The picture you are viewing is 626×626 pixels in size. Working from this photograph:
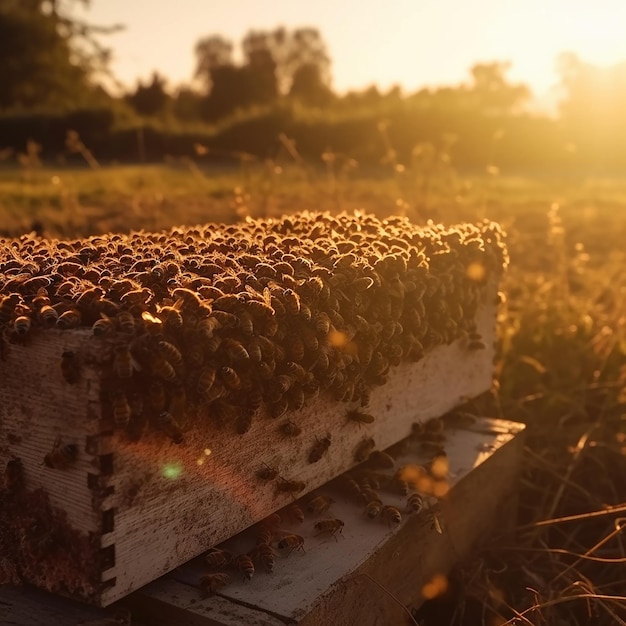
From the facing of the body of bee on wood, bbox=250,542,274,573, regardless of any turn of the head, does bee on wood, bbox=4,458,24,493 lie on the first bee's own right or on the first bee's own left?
on the first bee's own left

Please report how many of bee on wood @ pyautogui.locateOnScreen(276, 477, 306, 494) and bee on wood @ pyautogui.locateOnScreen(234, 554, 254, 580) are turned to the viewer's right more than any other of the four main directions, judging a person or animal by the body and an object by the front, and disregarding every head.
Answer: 0

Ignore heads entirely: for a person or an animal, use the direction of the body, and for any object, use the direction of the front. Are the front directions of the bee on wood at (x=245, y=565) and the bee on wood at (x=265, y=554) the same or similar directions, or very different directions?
same or similar directions

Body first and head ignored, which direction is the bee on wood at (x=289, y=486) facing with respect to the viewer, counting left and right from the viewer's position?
facing to the left of the viewer

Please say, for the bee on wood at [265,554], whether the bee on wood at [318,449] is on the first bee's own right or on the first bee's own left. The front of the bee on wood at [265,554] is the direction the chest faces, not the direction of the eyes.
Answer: on the first bee's own right

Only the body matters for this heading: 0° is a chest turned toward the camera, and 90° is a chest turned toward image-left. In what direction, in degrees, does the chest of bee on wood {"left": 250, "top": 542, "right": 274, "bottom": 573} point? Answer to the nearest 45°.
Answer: approximately 135°
